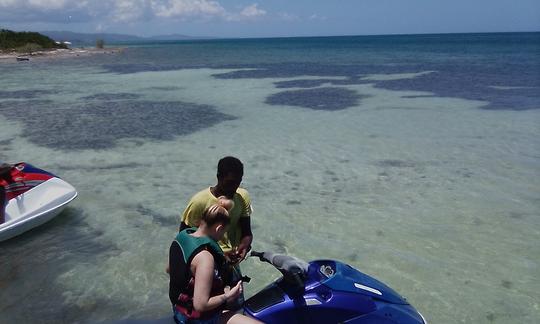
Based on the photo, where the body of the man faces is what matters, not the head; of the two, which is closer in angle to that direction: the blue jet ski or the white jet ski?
the blue jet ski

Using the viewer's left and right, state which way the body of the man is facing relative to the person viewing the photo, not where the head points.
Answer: facing the viewer and to the right of the viewer

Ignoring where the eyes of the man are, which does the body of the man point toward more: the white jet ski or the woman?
the woman

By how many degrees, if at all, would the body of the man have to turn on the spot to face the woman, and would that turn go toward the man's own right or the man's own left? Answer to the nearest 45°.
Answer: approximately 45° to the man's own right

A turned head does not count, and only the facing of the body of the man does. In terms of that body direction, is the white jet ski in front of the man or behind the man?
behind

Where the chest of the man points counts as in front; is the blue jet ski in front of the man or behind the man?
in front

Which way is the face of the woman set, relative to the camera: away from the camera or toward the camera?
away from the camera

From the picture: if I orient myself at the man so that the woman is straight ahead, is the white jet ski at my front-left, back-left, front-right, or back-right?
back-right
